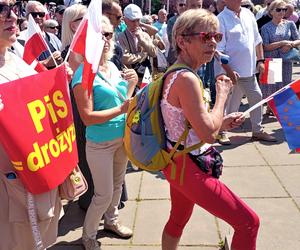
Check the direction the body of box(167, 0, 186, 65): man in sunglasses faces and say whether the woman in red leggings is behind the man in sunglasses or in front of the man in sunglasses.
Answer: in front

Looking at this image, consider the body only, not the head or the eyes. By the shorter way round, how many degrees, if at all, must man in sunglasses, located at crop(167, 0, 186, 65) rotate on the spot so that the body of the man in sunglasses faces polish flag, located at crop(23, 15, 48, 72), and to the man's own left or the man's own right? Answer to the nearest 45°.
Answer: approximately 45° to the man's own right

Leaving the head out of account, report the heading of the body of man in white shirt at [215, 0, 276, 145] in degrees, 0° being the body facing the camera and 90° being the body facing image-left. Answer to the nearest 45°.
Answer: approximately 315°

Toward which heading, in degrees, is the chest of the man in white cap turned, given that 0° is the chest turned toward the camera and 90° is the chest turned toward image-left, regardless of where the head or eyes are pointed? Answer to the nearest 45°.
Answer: approximately 315°

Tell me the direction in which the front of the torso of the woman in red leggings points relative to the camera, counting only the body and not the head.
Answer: to the viewer's right

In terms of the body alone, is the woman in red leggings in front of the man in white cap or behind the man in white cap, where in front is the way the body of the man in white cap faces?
in front

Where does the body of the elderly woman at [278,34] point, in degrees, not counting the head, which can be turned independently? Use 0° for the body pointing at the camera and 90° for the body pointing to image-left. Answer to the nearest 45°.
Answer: approximately 315°

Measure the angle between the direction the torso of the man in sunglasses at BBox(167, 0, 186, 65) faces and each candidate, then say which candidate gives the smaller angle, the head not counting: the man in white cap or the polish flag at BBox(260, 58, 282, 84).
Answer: the polish flag

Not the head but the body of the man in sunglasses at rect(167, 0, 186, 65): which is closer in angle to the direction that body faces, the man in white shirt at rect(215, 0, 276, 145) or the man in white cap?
the man in white shirt

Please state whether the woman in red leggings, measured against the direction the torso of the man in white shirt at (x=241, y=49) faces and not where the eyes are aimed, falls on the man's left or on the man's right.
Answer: on the man's right
